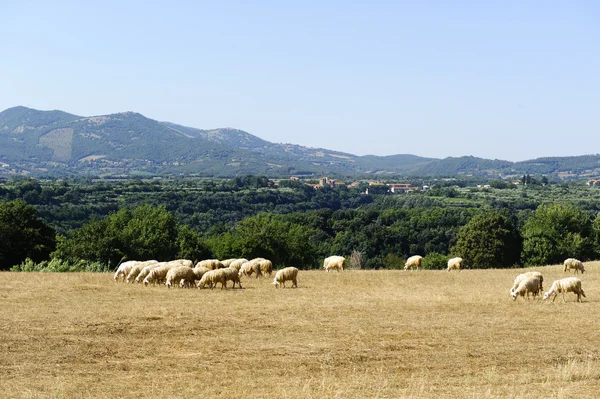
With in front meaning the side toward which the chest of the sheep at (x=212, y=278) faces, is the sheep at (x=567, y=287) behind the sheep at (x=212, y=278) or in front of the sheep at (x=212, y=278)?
behind

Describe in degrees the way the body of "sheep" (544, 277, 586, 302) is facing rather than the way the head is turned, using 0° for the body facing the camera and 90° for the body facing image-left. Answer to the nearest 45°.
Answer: approximately 90°

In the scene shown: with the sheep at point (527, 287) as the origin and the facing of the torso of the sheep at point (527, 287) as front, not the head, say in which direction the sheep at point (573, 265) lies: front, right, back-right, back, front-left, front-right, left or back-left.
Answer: back-right

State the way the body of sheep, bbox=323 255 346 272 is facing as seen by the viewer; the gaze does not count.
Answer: to the viewer's left

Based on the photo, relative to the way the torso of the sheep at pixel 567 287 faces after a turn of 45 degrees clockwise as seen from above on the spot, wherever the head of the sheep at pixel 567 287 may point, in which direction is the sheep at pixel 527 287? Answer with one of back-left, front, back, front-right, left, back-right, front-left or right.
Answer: front-left

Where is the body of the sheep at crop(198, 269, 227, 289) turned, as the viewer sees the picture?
to the viewer's left

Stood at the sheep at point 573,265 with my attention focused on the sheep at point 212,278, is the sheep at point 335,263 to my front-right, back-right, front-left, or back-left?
front-right

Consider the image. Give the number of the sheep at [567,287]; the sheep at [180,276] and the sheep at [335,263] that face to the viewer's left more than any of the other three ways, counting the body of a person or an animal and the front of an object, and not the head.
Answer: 3

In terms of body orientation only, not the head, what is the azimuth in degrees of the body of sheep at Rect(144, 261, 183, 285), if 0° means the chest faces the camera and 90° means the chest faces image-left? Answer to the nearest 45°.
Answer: approximately 90°

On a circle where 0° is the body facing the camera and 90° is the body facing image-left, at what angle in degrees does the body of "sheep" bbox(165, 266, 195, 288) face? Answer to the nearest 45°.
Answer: approximately 90°

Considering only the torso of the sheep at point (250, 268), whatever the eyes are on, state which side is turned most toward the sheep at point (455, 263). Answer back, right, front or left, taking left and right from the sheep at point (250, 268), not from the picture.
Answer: back

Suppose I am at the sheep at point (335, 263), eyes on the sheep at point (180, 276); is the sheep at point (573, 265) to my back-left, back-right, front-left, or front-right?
back-left

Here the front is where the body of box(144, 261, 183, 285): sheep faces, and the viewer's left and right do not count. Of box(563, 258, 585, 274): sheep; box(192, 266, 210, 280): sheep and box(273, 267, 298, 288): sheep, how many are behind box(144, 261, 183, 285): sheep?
3

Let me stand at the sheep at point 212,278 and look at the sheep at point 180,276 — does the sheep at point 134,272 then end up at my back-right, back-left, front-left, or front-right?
front-right
